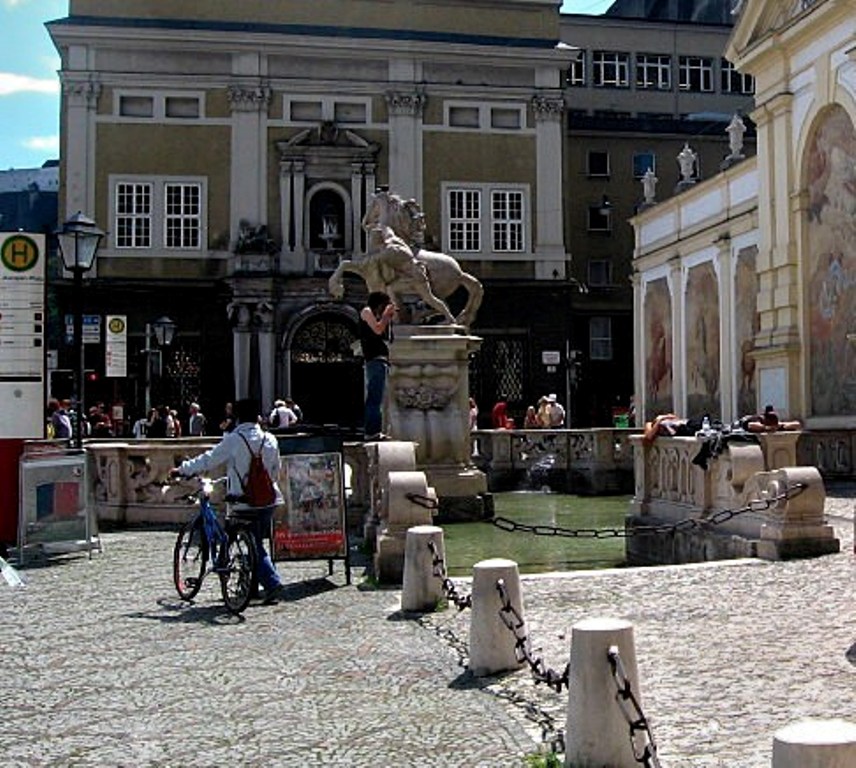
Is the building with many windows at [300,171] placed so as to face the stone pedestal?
yes

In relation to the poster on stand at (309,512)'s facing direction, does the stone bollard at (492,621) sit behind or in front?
in front

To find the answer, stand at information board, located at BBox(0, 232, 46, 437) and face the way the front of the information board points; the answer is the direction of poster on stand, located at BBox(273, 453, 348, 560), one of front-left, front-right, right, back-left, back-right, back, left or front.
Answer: front-left

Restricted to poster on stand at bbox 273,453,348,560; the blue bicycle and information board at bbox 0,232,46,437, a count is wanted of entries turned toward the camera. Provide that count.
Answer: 2

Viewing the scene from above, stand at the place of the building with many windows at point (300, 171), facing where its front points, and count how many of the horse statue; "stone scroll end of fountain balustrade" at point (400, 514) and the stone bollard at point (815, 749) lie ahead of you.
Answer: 3

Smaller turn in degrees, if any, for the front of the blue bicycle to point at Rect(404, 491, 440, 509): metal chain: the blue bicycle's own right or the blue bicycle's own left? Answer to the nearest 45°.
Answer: approximately 135° to the blue bicycle's own right

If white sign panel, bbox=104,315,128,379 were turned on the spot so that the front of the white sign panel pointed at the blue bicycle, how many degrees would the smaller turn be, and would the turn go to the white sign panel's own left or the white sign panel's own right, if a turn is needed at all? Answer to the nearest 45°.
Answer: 0° — it already faces it

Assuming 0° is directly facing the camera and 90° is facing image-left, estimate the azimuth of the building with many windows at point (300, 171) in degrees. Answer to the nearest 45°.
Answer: approximately 0°

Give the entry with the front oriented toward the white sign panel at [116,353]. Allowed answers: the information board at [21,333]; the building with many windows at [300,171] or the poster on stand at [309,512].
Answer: the building with many windows

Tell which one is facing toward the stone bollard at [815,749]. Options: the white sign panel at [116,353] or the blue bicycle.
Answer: the white sign panel

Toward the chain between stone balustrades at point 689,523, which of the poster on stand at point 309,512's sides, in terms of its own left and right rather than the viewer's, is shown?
left

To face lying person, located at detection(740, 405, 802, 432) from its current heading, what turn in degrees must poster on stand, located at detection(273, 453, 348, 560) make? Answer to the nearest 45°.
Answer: approximately 135° to its left

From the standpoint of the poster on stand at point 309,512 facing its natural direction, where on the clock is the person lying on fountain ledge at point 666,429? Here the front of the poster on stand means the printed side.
The person lying on fountain ledge is roughly at 8 o'clock from the poster on stand.
